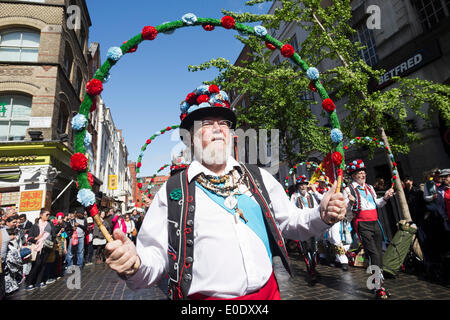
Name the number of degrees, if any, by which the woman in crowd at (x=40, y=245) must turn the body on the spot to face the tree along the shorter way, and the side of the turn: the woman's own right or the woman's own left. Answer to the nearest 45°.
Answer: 0° — they already face it

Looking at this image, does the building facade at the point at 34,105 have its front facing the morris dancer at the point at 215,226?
yes

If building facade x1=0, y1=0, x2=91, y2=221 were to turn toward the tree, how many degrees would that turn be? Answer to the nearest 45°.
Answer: approximately 45° to its left

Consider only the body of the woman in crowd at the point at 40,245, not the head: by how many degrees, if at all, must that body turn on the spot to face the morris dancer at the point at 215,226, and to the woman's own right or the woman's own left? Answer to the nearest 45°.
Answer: approximately 45° to the woman's own right

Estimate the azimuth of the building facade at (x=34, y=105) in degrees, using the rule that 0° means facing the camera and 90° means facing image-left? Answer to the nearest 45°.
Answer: approximately 0°

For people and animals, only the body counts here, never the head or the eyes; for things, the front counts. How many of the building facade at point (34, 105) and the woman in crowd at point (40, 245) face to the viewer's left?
0
